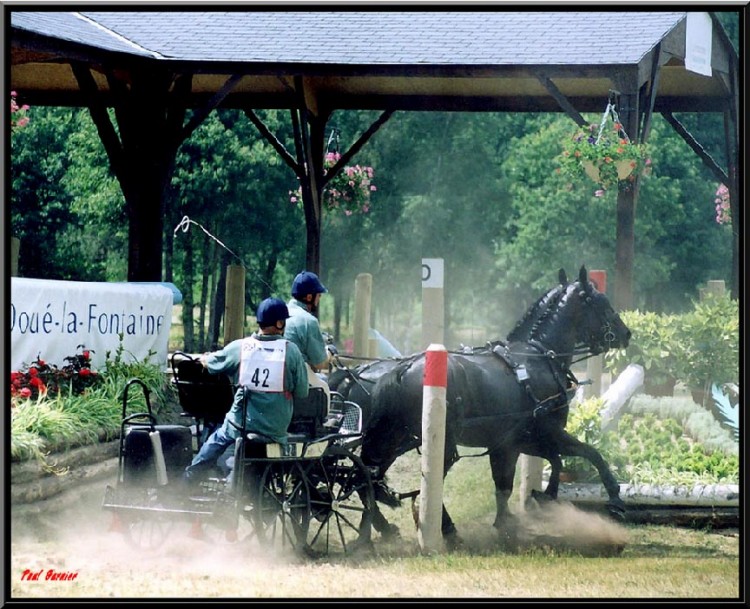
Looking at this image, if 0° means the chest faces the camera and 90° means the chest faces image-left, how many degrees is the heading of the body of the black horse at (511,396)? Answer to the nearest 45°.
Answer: approximately 270°

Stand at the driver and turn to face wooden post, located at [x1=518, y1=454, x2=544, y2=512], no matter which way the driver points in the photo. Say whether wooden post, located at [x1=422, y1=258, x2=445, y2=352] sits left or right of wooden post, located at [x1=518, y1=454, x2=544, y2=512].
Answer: left

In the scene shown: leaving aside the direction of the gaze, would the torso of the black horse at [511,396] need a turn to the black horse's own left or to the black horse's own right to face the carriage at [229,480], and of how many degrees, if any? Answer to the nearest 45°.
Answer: approximately 135° to the black horse's own right

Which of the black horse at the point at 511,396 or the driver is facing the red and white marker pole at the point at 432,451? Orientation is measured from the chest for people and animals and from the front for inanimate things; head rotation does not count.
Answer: the driver

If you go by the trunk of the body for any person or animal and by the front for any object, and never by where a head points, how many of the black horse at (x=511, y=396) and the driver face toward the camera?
0

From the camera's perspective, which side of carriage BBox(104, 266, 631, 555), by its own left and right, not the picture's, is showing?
right

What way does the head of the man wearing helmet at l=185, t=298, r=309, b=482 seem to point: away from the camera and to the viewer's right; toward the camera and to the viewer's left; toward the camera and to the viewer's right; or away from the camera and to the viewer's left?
away from the camera and to the viewer's right

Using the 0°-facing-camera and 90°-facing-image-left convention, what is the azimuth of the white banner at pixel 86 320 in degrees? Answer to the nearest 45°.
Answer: approximately 0°

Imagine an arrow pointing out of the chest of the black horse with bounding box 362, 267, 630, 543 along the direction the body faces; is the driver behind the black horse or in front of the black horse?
behind

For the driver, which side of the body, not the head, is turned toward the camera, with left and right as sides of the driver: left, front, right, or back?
right
